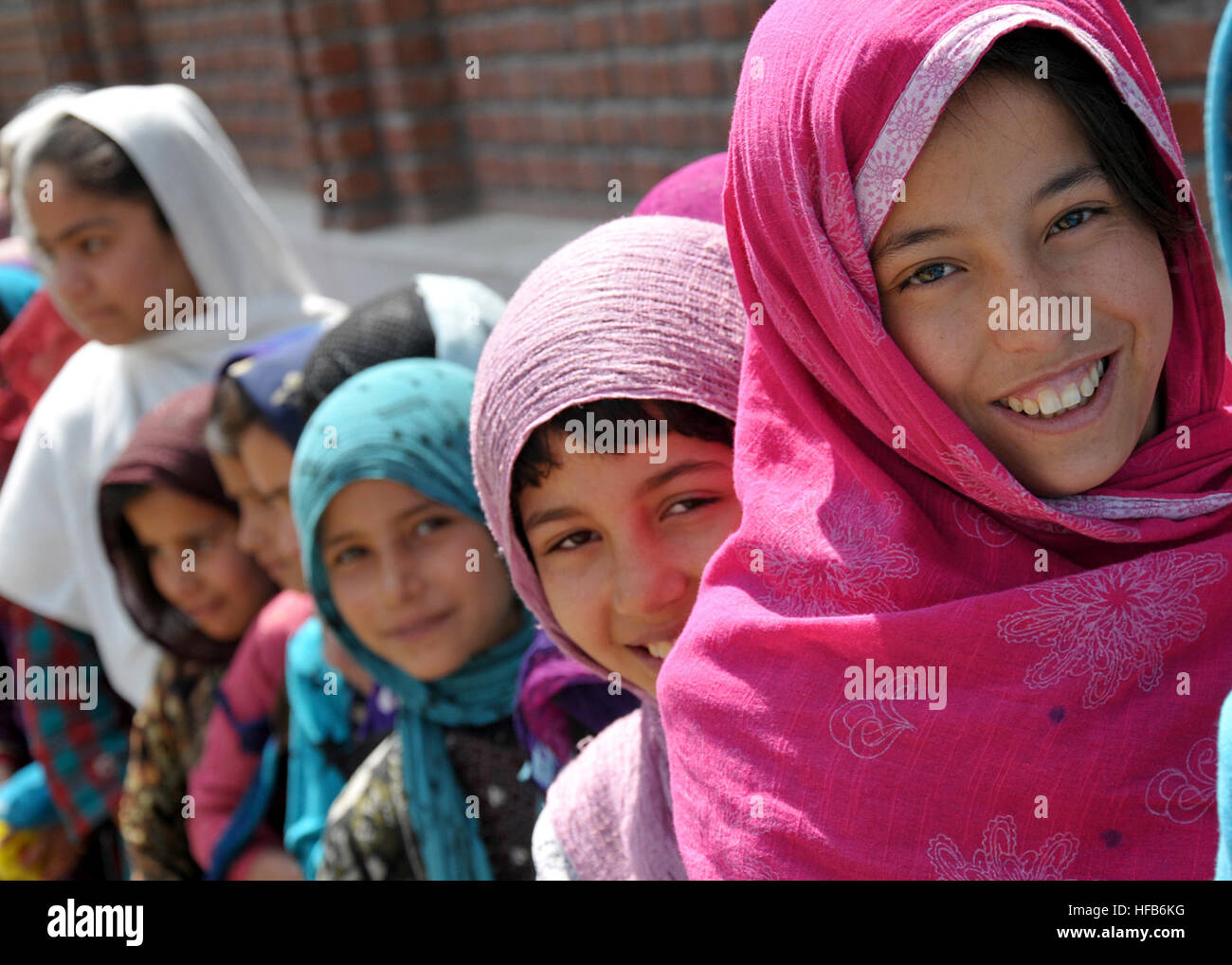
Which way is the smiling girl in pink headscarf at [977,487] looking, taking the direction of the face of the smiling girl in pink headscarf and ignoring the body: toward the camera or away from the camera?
toward the camera

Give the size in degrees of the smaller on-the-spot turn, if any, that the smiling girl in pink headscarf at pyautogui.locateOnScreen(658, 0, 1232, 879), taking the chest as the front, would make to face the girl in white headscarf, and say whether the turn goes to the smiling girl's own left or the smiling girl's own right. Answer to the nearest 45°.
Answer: approximately 135° to the smiling girl's own right

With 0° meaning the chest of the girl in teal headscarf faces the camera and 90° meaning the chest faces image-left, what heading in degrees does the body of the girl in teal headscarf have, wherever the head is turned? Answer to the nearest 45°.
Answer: approximately 0°

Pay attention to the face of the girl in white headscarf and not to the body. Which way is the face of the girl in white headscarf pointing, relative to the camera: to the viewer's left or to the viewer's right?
to the viewer's left

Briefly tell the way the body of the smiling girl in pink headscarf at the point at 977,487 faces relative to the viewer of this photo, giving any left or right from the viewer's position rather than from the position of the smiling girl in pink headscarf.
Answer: facing the viewer

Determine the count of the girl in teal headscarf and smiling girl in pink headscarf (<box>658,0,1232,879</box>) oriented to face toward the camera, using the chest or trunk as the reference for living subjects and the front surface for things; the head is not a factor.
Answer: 2

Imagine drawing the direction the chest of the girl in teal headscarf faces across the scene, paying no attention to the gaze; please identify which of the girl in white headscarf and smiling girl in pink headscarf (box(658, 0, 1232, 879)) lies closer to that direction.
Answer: the smiling girl in pink headscarf

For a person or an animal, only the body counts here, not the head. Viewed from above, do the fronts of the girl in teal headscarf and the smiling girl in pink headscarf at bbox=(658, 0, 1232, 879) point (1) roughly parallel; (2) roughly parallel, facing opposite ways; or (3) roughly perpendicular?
roughly parallel
